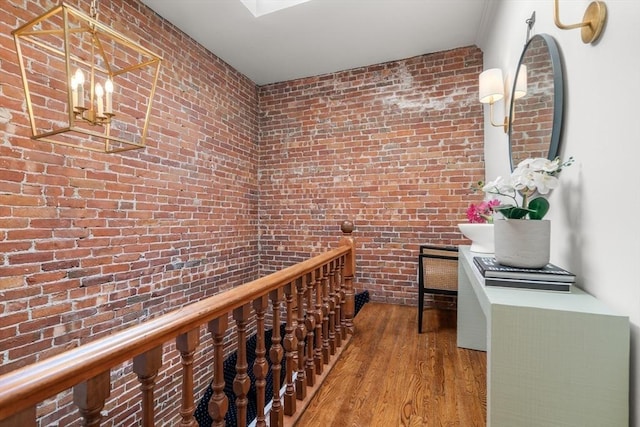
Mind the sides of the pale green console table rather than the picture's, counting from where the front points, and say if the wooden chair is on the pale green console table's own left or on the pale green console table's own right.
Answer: on the pale green console table's own right

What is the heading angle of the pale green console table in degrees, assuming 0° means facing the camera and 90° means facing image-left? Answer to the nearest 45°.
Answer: approximately 90°

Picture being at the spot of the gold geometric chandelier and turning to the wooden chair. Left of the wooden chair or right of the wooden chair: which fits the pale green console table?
right

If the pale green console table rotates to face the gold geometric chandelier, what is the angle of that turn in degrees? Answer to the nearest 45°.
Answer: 0° — it already faces it
